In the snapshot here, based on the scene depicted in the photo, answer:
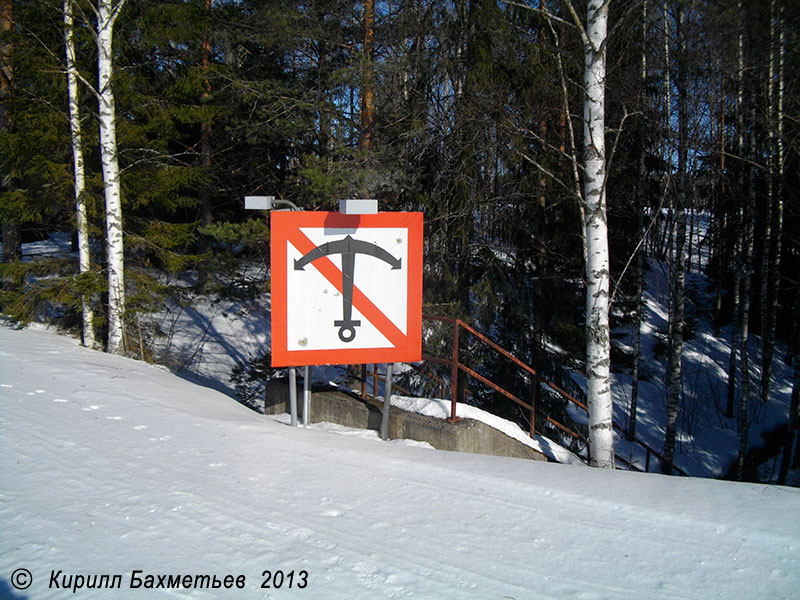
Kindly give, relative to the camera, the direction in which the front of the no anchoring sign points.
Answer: facing the viewer
